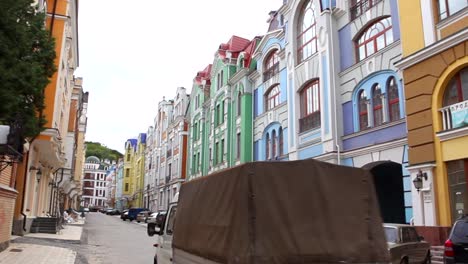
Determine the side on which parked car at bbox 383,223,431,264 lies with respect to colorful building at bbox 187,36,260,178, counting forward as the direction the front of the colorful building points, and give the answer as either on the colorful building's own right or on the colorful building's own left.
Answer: on the colorful building's own left

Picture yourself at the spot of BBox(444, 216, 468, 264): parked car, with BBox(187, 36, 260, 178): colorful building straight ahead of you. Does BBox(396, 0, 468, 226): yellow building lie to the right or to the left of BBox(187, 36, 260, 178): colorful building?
right

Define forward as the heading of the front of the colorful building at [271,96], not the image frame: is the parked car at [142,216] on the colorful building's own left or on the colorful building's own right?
on the colorful building's own right

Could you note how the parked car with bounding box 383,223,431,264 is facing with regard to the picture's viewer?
facing away from the viewer and to the right of the viewer

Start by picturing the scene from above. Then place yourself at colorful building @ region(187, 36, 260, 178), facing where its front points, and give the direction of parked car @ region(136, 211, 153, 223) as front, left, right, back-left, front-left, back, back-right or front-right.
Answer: right

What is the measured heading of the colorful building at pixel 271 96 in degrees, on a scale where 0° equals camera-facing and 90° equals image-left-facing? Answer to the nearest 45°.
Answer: approximately 45°

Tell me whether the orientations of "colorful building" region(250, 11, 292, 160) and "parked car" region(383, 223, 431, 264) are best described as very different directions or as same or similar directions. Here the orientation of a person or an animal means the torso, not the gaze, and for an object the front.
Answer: very different directions

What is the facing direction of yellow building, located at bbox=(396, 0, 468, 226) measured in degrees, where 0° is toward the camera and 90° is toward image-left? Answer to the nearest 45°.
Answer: approximately 45°

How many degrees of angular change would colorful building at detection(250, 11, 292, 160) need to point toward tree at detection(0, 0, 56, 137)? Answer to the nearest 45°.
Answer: approximately 45° to its left
